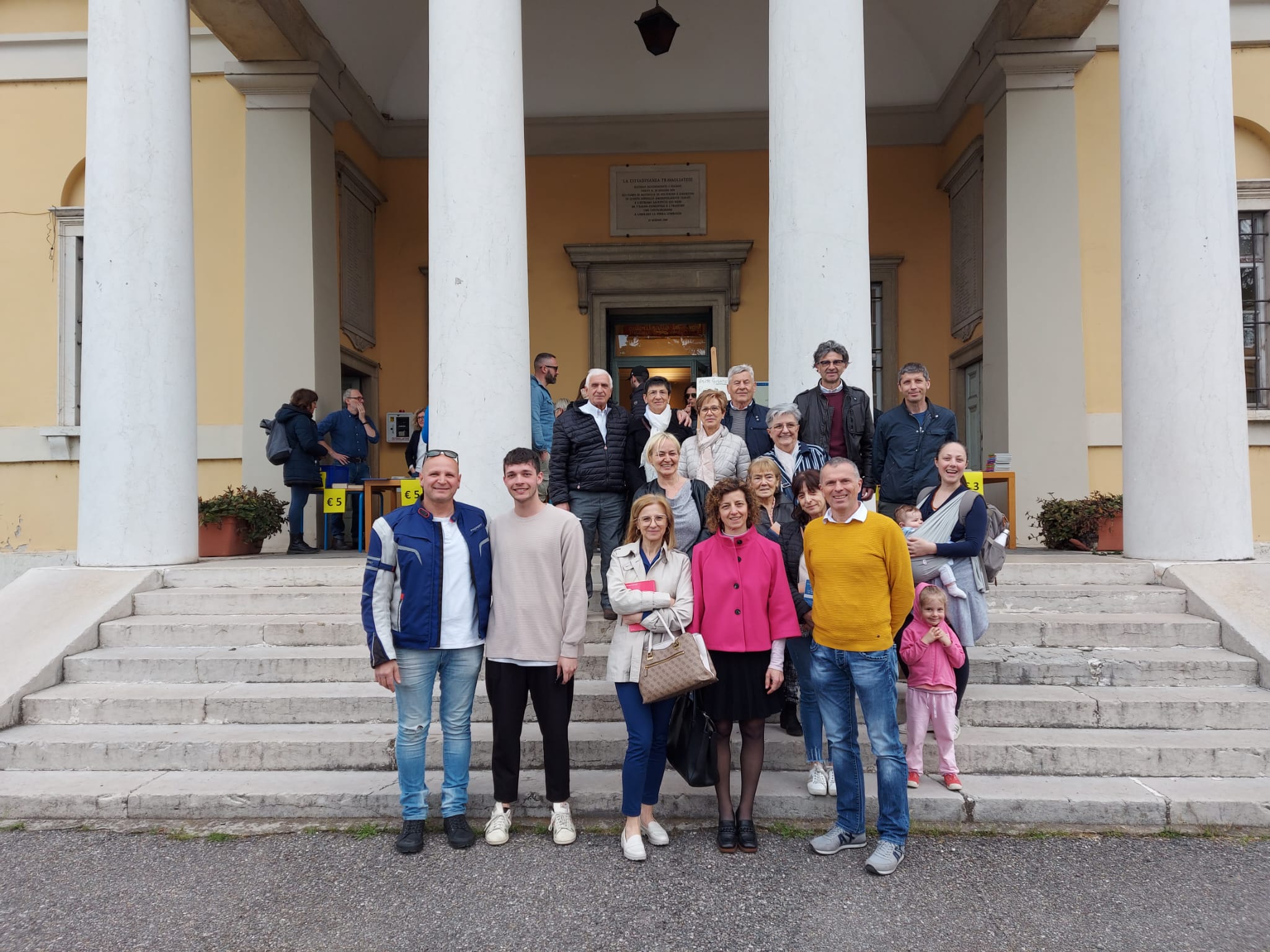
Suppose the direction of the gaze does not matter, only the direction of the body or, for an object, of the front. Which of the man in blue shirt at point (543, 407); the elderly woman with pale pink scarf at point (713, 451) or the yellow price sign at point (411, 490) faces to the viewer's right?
the man in blue shirt

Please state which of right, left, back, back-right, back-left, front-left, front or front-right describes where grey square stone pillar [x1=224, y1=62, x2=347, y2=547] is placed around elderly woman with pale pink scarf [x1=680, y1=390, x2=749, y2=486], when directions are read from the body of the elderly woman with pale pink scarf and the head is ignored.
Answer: back-right

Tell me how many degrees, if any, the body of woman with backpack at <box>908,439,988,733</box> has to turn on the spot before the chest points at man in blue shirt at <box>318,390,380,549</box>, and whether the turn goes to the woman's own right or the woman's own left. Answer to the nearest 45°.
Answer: approximately 90° to the woman's own right

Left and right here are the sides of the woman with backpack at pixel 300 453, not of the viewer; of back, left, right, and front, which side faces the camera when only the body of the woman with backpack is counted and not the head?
right

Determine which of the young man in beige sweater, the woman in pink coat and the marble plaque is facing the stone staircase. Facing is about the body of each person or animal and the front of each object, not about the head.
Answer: the marble plaque

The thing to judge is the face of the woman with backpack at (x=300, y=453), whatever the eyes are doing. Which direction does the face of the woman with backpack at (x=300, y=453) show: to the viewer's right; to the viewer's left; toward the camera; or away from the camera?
to the viewer's right

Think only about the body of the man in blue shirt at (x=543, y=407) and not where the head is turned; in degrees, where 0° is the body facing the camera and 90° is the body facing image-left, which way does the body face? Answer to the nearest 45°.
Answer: approximately 270°

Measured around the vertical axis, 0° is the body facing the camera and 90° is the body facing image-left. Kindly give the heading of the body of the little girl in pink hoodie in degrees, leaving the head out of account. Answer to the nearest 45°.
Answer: approximately 0°

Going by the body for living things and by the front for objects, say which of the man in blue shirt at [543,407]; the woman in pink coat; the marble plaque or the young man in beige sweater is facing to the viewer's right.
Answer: the man in blue shirt
